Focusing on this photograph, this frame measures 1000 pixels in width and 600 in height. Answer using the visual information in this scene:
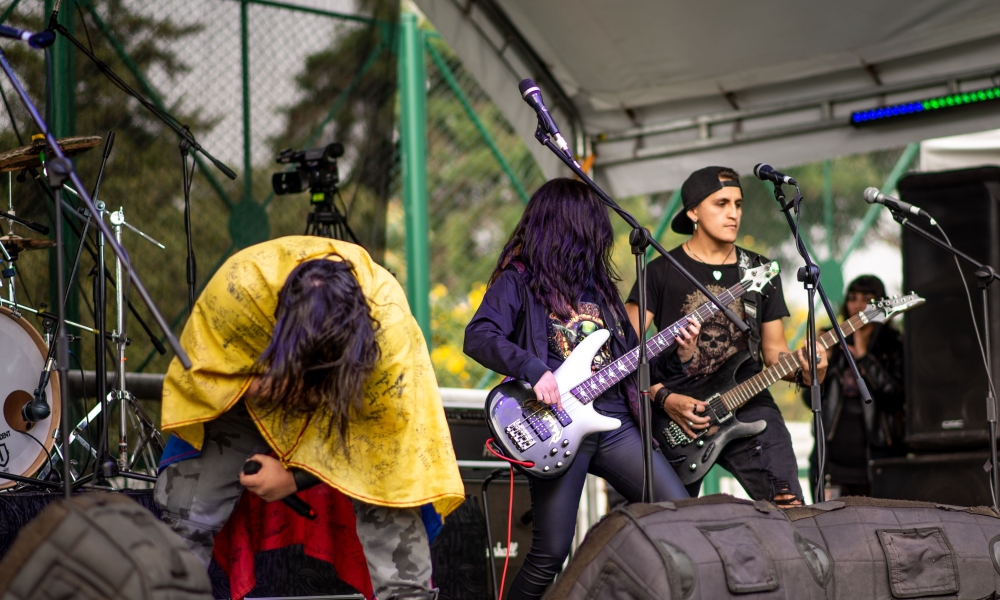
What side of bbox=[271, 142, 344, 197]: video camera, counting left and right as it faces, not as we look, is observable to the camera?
left

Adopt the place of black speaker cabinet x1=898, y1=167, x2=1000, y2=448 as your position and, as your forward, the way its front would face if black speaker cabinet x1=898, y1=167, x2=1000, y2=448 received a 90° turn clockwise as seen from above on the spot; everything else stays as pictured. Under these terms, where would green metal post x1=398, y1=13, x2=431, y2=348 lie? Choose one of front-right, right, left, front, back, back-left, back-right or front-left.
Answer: front

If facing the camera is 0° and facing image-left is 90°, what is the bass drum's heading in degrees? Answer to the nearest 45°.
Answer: approximately 0°

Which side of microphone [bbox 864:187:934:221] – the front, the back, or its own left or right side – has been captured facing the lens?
left

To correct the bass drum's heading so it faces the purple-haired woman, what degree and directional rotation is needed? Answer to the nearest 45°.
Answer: approximately 45° to its left

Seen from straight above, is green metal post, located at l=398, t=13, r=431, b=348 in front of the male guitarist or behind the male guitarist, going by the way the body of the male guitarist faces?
behind

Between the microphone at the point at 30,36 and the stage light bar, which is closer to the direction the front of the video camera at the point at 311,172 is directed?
the microphone

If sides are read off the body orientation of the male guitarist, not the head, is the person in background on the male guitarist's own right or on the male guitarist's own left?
on the male guitarist's own left

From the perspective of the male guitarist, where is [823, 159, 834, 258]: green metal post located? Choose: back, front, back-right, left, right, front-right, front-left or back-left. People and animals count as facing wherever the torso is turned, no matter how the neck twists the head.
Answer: back-left

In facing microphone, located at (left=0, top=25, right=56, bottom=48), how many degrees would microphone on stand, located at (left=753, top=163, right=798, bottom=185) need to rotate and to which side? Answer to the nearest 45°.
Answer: approximately 45° to its left

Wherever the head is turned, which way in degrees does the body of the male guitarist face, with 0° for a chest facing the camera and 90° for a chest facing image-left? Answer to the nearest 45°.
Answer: approximately 315°

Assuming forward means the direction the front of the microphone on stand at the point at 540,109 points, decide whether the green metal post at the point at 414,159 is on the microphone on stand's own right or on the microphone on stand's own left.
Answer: on the microphone on stand's own right

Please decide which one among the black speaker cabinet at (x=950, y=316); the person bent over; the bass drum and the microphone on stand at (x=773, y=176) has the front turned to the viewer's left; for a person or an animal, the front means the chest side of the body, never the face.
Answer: the microphone on stand

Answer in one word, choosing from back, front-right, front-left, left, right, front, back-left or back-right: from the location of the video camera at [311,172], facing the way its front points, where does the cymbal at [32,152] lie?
front-left

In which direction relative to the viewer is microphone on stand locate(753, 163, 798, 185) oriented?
to the viewer's left
